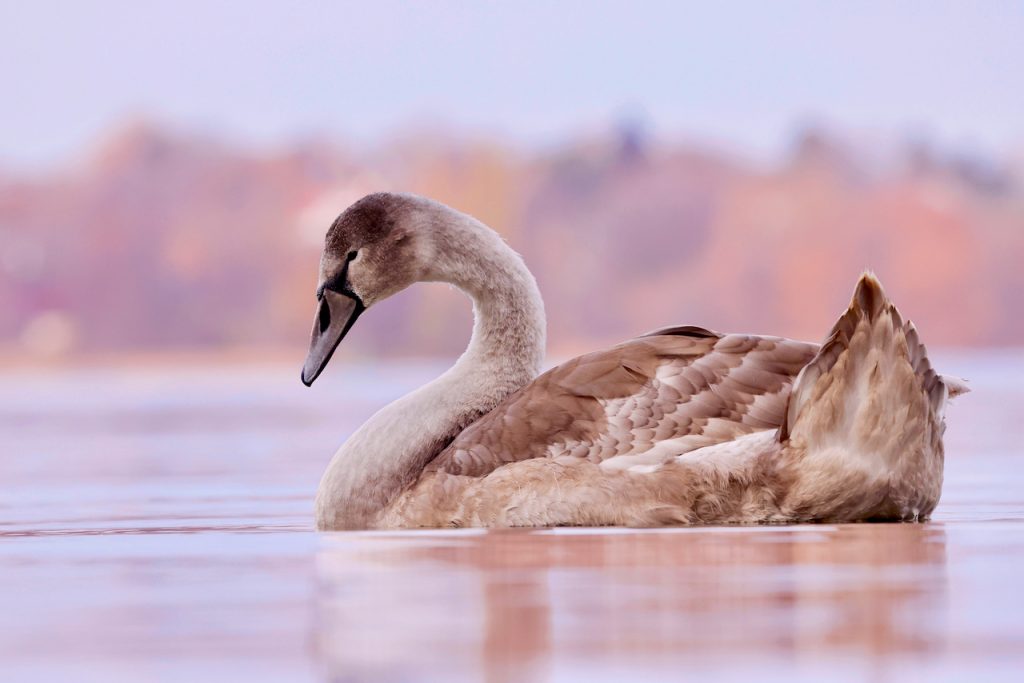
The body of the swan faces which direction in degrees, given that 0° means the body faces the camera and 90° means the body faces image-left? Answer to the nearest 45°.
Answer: approximately 90°
